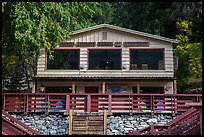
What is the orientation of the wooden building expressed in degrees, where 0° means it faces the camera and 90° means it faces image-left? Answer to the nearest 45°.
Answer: approximately 0°

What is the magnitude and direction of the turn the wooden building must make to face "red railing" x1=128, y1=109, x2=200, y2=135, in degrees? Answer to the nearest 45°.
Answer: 0° — it already faces it

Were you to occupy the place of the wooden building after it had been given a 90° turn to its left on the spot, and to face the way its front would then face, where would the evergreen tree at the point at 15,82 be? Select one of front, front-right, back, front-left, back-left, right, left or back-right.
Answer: back-left
